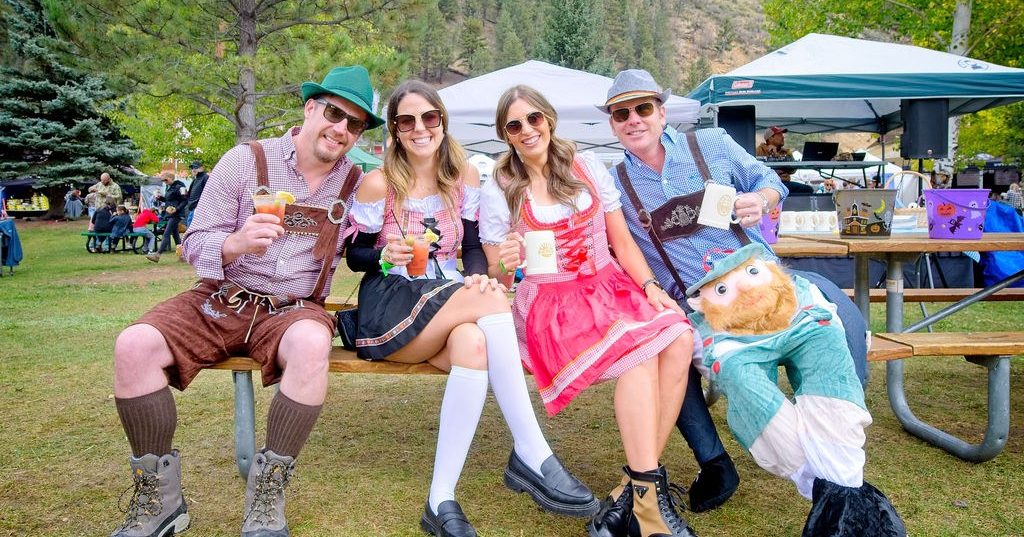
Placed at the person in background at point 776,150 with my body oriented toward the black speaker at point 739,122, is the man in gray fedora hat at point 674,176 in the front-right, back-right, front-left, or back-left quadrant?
front-left

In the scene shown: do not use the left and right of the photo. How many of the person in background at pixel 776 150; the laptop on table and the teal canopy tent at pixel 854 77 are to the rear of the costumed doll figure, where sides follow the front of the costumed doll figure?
3

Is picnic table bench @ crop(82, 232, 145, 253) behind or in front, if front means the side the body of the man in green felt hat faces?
behind

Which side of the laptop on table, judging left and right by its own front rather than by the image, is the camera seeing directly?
back

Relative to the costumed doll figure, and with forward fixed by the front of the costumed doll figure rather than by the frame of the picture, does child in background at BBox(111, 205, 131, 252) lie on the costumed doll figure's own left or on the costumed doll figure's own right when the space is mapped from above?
on the costumed doll figure's own right

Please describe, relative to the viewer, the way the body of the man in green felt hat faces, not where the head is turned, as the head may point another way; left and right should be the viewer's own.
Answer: facing the viewer

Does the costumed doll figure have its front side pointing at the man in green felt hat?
no

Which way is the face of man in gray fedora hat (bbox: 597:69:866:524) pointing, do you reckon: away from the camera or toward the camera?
toward the camera

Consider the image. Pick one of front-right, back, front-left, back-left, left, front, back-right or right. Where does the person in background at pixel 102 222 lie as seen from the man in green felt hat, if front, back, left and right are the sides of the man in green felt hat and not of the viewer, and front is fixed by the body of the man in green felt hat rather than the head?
back

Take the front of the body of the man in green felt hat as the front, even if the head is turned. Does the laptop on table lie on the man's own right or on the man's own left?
on the man's own left

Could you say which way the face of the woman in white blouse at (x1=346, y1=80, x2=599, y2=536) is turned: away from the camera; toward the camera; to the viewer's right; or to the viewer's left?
toward the camera

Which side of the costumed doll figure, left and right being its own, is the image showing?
front

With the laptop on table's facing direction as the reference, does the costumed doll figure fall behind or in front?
behind

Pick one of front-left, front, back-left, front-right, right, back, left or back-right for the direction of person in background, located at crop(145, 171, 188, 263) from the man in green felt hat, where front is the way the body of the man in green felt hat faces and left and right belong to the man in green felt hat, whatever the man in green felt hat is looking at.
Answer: back

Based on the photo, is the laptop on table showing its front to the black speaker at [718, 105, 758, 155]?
no

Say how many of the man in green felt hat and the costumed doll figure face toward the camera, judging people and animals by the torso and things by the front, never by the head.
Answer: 2

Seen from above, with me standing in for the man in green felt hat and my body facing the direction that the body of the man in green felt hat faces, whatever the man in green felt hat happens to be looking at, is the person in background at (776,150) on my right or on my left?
on my left

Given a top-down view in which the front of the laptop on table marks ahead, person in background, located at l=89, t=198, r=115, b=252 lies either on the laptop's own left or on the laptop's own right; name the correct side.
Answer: on the laptop's own left
